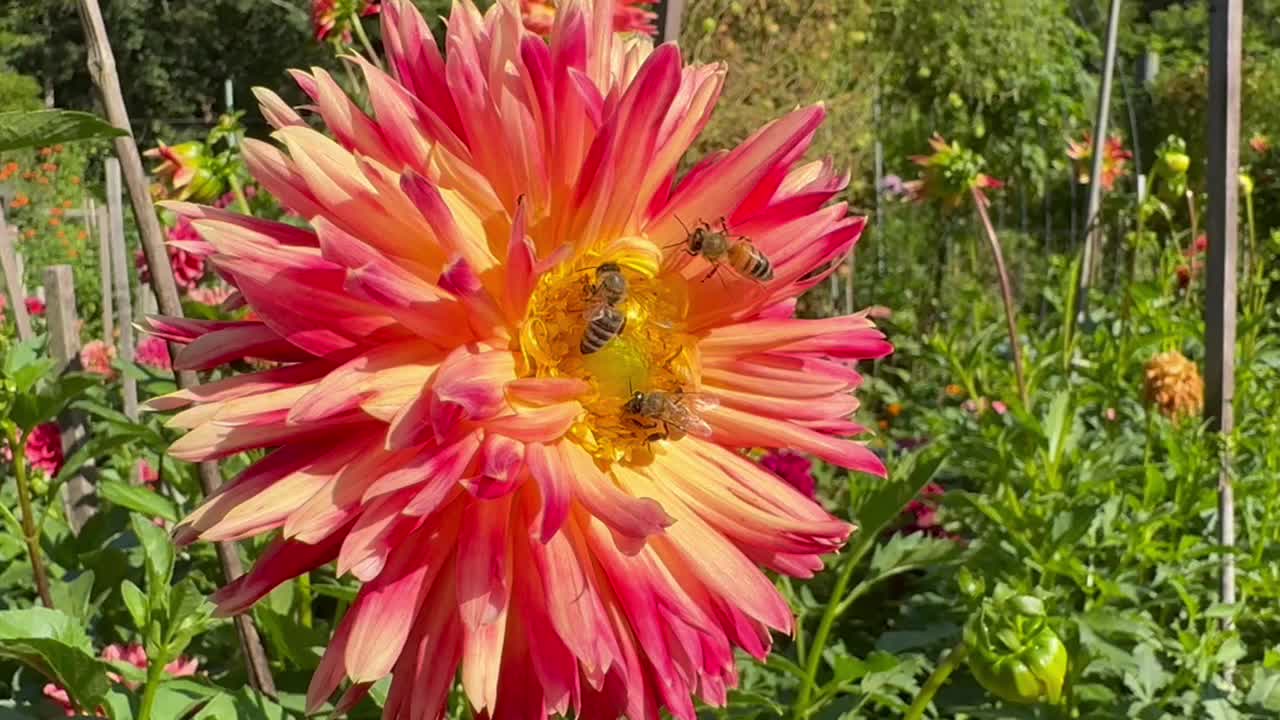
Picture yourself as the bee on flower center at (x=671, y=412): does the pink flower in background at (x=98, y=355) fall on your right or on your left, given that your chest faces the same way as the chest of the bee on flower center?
on your right

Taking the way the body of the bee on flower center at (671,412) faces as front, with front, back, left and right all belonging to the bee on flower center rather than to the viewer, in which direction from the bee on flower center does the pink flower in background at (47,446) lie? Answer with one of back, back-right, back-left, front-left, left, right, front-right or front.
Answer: front-right

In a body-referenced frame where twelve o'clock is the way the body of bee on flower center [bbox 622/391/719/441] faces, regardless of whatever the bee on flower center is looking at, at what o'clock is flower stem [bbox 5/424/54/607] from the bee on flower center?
The flower stem is roughly at 1 o'clock from the bee on flower center.

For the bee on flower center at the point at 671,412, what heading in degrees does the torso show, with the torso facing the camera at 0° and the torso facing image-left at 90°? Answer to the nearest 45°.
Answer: approximately 90°

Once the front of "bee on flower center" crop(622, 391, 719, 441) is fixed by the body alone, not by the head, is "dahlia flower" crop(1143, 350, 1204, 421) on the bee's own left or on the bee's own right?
on the bee's own right

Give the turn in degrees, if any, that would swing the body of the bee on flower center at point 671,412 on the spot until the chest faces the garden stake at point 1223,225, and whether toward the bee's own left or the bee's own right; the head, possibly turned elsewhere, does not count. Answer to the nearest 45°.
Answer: approximately 135° to the bee's own right

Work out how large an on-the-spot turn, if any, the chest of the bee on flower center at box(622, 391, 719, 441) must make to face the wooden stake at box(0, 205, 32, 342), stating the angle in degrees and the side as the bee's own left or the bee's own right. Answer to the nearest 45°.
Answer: approximately 45° to the bee's own right

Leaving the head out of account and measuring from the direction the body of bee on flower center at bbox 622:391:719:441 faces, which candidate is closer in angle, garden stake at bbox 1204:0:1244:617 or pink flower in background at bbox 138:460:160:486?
the pink flower in background

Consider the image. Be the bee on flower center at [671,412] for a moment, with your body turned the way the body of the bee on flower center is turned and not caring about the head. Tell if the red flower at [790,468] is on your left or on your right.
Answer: on your right

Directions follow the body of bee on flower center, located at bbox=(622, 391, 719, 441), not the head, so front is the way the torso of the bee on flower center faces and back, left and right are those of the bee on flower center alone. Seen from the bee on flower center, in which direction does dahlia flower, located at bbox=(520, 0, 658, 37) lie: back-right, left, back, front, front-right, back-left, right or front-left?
right

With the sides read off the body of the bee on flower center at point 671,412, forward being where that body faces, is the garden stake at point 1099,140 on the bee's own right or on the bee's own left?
on the bee's own right
